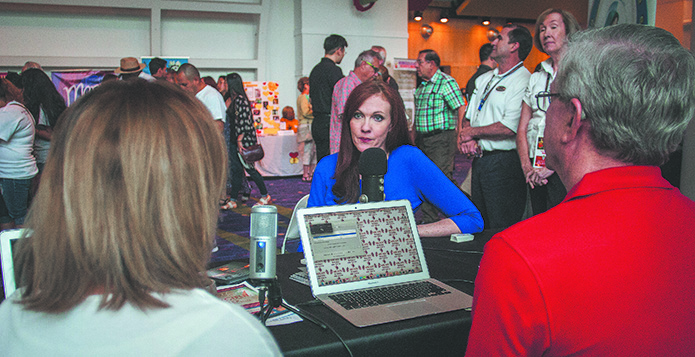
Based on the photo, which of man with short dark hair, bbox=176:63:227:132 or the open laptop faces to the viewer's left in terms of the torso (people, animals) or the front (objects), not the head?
the man with short dark hair

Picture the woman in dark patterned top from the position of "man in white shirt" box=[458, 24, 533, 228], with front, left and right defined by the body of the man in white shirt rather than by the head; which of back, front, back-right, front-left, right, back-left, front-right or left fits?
right

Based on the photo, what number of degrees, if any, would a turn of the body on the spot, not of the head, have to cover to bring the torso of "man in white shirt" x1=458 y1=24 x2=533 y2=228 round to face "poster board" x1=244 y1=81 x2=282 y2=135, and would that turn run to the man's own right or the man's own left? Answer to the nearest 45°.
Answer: approximately 90° to the man's own right

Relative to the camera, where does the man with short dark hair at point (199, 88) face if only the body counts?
to the viewer's left

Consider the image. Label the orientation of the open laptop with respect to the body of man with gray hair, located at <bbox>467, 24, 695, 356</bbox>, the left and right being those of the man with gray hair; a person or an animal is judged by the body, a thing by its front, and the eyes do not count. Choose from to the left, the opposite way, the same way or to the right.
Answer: the opposite way

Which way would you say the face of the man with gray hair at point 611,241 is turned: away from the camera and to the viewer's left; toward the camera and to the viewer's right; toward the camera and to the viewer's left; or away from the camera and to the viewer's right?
away from the camera and to the viewer's left

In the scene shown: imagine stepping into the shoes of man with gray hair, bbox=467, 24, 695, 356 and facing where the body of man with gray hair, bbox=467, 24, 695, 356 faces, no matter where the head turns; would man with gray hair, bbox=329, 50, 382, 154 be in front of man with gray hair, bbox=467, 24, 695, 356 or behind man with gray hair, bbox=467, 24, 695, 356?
in front

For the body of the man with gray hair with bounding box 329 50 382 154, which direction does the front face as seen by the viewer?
to the viewer's right

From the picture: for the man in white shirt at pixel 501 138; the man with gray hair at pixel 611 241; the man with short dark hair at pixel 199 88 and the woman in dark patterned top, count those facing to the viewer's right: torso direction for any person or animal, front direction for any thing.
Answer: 0

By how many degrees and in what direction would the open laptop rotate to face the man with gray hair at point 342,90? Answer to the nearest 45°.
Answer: approximately 135° to its left

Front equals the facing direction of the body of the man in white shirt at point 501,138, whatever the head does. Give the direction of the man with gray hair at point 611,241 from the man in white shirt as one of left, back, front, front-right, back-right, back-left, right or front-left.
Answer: front-left

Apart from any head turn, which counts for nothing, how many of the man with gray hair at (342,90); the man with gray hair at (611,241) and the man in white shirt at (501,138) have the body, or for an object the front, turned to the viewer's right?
1

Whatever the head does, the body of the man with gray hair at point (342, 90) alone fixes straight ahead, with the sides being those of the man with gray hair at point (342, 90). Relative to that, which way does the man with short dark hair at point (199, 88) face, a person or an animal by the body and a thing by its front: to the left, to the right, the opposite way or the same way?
the opposite way

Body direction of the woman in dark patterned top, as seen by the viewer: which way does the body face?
to the viewer's left
